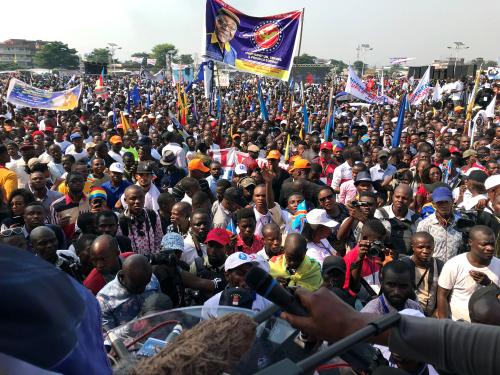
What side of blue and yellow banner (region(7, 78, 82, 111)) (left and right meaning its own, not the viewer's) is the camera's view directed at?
front

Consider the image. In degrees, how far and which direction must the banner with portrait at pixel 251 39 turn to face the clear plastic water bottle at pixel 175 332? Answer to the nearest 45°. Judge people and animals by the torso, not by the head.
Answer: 0° — it already faces it

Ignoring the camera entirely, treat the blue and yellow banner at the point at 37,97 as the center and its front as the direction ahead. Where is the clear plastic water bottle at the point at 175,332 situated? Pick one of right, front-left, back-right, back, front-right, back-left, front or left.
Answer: front

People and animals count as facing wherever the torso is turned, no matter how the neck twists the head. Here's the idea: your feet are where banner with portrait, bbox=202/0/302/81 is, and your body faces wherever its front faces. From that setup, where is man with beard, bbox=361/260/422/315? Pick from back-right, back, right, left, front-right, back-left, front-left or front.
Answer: front

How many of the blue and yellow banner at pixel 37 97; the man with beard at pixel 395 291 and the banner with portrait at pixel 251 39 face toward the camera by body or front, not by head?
3

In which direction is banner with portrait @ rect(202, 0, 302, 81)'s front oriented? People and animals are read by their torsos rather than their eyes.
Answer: toward the camera

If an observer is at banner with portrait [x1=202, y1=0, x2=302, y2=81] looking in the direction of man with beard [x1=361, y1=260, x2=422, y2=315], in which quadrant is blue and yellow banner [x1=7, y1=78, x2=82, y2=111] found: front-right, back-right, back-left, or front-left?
back-right

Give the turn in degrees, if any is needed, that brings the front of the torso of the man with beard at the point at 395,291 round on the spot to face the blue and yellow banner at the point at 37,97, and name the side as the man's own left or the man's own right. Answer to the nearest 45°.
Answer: approximately 135° to the man's own right

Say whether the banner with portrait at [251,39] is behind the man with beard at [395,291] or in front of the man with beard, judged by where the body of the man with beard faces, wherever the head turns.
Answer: behind

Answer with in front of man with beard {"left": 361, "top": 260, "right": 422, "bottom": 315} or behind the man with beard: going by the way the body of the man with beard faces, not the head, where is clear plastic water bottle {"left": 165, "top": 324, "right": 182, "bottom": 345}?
in front

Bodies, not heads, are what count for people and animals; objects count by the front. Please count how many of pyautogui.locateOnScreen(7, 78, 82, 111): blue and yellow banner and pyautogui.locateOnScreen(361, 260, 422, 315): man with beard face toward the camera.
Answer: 2
